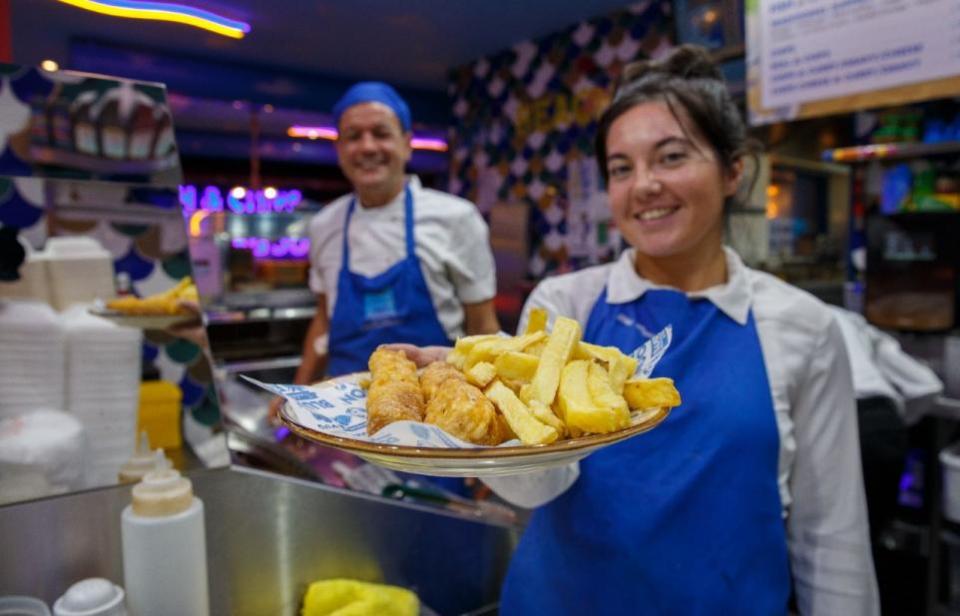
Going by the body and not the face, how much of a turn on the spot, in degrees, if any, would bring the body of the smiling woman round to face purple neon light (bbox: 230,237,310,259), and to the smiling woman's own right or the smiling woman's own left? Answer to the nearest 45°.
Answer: approximately 90° to the smiling woman's own right

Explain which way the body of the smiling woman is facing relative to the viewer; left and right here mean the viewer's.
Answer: facing the viewer and to the left of the viewer

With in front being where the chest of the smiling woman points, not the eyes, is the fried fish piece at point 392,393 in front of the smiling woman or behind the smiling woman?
in front

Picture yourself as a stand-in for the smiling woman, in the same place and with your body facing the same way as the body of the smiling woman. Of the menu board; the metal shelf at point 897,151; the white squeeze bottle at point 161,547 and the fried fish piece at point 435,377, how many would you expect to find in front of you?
2

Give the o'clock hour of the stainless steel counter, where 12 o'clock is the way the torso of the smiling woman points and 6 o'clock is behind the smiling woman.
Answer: The stainless steel counter is roughly at 1 o'clock from the smiling woman.

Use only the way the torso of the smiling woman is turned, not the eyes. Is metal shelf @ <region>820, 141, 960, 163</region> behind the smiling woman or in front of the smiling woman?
behind
